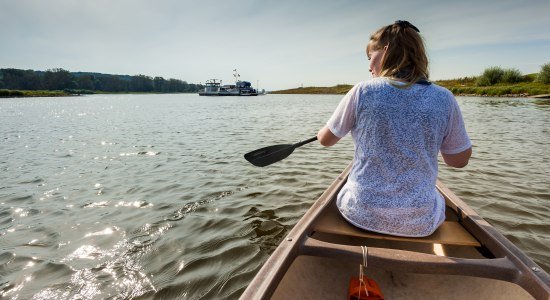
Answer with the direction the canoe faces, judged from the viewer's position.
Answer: facing away from the viewer

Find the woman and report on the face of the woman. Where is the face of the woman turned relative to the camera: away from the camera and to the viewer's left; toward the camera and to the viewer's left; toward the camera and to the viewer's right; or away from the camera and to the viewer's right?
away from the camera and to the viewer's left

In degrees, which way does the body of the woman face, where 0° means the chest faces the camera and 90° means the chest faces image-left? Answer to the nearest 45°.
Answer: approximately 180°
